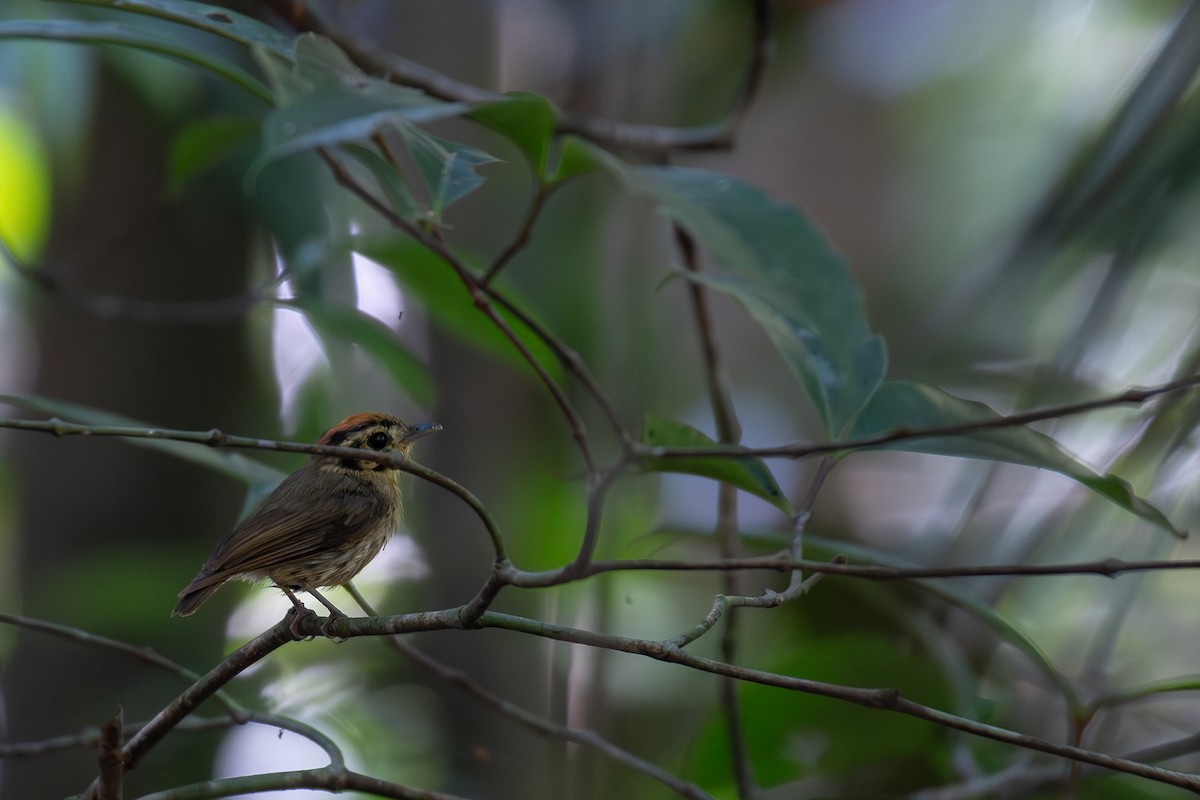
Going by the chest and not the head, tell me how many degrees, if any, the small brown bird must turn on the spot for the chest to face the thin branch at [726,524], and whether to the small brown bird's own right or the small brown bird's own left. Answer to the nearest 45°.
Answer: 0° — it already faces it

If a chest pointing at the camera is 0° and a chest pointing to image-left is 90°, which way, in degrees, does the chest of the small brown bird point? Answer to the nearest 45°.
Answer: approximately 270°

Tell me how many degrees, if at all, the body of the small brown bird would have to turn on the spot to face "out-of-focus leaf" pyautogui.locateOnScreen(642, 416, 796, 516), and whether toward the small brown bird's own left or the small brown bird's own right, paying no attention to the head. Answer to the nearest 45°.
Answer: approximately 45° to the small brown bird's own right
